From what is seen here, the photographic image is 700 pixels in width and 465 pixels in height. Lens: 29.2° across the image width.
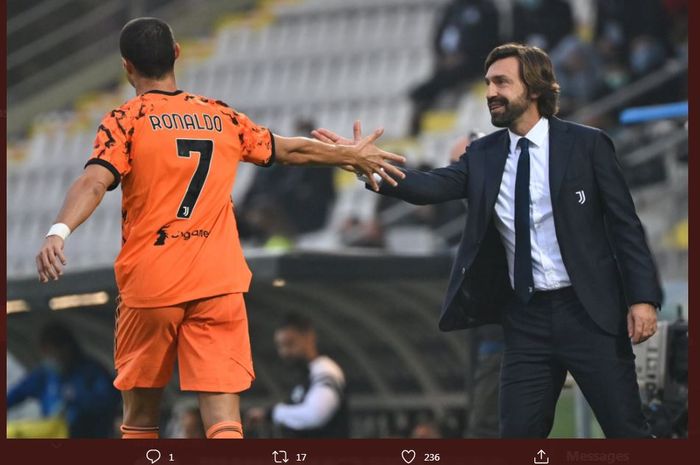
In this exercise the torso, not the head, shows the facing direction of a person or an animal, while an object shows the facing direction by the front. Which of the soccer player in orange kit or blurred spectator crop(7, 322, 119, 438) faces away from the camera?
the soccer player in orange kit

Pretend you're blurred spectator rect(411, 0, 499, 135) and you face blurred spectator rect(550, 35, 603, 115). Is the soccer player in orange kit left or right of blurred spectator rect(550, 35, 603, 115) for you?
right

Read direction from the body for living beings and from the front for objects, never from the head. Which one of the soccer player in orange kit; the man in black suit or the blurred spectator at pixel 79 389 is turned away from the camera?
the soccer player in orange kit

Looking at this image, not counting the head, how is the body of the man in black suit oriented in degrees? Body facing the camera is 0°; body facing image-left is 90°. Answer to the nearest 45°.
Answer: approximately 45°

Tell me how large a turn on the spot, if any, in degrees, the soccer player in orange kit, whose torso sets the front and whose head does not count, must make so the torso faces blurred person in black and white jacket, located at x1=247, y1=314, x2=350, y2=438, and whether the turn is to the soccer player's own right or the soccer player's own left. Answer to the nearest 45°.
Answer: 0° — they already face them

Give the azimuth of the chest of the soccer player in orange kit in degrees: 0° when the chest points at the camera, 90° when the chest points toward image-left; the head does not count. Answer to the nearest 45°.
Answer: approximately 180°

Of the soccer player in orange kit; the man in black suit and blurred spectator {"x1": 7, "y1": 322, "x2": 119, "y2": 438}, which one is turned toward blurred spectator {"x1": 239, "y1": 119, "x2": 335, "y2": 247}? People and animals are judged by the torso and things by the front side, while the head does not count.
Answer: the soccer player in orange kit

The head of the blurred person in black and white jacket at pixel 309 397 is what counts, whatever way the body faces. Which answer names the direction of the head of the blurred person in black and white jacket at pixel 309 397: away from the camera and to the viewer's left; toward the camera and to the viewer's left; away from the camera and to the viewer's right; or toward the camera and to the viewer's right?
toward the camera and to the viewer's left

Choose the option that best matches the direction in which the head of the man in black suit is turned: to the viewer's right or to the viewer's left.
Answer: to the viewer's left

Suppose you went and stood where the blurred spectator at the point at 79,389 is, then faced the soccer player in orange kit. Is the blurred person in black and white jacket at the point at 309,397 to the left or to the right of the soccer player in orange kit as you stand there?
left

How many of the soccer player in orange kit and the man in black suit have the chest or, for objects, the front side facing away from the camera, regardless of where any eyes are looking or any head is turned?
1

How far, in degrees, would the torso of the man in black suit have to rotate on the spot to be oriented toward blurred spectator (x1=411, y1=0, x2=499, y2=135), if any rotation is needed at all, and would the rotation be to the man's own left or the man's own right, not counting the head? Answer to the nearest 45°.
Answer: approximately 135° to the man's own right

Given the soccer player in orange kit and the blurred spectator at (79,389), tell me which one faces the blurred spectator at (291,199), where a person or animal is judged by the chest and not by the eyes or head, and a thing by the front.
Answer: the soccer player in orange kit
